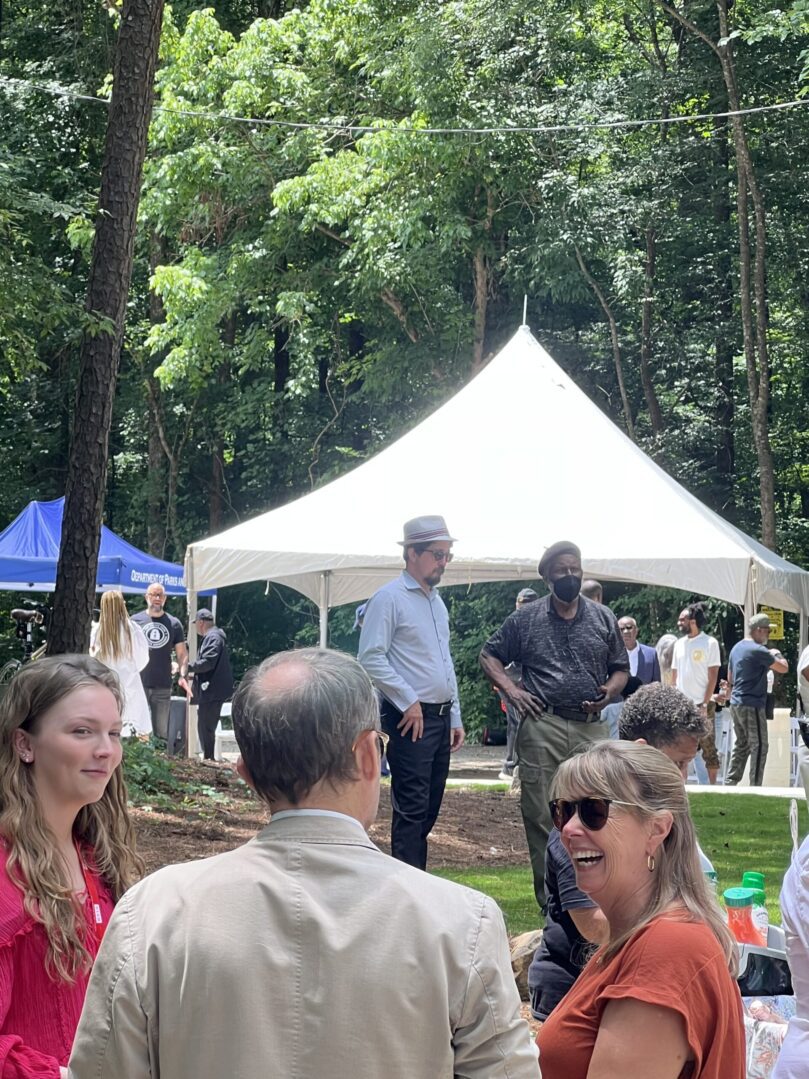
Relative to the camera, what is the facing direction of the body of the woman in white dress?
away from the camera

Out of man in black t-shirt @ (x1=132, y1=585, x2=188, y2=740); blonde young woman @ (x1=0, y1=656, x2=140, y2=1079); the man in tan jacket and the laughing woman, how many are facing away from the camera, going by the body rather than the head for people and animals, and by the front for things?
1

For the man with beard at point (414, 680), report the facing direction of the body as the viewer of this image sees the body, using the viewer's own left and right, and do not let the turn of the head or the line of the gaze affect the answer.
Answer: facing the viewer and to the right of the viewer

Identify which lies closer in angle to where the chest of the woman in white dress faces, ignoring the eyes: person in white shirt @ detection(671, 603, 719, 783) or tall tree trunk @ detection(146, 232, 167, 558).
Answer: the tall tree trunk

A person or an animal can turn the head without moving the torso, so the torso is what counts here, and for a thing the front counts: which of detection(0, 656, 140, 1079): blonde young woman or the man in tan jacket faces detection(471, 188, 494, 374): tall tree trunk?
the man in tan jacket

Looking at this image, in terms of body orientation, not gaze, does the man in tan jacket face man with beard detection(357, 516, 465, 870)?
yes

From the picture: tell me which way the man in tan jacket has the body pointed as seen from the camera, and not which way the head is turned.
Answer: away from the camera

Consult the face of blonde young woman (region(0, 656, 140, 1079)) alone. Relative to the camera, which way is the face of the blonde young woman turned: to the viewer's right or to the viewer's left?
to the viewer's right

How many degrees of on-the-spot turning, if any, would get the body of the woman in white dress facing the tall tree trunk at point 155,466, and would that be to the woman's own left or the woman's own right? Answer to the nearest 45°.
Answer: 0° — they already face it

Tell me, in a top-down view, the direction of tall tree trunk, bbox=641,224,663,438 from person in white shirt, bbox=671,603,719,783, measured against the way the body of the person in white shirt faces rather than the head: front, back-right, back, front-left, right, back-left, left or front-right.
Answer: back-right

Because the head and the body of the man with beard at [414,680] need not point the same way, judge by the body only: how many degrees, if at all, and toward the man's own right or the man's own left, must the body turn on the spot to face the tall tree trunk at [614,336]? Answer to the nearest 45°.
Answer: approximately 135° to the man's own left
